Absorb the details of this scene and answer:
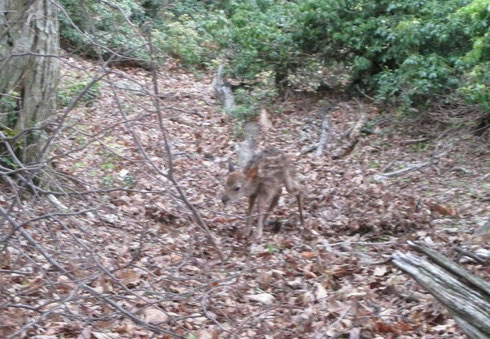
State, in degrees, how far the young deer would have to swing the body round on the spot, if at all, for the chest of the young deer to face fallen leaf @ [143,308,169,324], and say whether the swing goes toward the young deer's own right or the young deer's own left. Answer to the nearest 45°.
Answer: approximately 45° to the young deer's own left

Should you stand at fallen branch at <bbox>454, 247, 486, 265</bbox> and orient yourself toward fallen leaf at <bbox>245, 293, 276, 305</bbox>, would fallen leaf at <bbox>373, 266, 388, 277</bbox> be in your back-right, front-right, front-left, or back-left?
front-right

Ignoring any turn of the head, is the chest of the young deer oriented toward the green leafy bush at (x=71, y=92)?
no

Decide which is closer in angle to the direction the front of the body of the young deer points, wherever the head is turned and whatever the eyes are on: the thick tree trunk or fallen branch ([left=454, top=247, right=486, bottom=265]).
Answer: the thick tree trunk

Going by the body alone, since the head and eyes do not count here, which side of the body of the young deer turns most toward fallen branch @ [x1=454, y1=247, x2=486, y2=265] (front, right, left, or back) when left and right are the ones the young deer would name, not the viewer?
left

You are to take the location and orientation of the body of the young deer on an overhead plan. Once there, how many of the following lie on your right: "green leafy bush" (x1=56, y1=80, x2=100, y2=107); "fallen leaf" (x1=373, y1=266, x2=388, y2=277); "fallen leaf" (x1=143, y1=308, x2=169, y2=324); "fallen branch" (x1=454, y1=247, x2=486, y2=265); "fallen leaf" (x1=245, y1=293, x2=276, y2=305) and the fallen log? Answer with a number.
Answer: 1

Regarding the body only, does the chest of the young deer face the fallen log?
no

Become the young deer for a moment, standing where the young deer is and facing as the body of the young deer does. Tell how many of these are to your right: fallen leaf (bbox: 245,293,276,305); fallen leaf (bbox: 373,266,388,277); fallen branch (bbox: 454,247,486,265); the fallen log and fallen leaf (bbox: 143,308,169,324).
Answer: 0

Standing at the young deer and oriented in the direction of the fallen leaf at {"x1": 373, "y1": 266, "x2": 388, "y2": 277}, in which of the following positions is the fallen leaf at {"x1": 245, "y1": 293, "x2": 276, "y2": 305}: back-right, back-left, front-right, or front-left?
front-right

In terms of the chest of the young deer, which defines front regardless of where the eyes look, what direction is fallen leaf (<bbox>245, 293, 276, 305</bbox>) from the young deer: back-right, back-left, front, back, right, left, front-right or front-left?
front-left

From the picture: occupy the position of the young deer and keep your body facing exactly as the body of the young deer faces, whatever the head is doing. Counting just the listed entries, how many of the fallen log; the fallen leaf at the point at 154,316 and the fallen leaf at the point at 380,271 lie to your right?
0

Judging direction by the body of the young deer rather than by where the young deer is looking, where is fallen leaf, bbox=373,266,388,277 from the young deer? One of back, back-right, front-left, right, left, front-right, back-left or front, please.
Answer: left

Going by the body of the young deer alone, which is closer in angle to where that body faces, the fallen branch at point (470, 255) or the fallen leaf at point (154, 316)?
the fallen leaf

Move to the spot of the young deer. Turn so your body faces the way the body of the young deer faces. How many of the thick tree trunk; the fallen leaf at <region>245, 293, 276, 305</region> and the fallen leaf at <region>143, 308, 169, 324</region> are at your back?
0

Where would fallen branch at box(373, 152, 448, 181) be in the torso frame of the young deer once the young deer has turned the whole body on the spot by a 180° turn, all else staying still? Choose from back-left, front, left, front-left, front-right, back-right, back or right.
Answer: front
